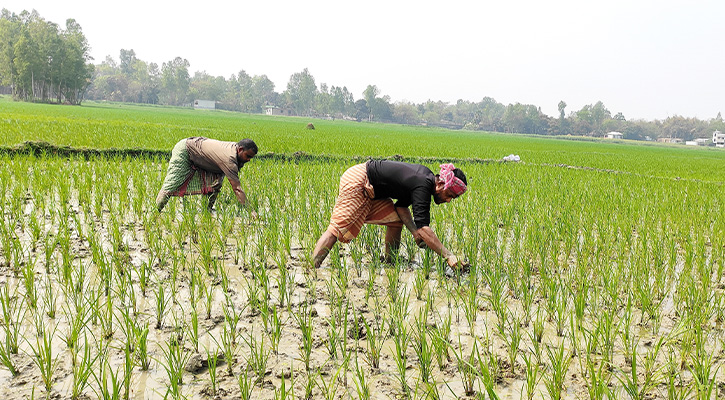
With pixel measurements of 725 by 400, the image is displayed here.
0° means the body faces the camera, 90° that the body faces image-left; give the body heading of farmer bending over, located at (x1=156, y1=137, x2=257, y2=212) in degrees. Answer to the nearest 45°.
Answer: approximately 270°

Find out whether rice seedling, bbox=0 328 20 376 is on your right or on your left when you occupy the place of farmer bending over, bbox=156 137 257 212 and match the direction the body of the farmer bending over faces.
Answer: on your right

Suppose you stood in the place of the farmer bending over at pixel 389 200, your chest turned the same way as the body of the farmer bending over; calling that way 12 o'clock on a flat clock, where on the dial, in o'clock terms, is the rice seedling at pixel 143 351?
The rice seedling is roughly at 4 o'clock from the farmer bending over.

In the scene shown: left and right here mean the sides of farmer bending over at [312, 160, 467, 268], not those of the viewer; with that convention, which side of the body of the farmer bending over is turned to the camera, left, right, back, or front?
right

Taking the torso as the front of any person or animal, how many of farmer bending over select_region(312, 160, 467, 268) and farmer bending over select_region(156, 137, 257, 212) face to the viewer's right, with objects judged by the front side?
2

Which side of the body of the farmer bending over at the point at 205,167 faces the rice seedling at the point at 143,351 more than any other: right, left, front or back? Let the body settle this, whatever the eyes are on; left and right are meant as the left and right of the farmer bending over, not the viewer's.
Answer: right

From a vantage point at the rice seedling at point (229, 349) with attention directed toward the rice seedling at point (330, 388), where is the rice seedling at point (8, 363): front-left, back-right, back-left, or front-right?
back-right
